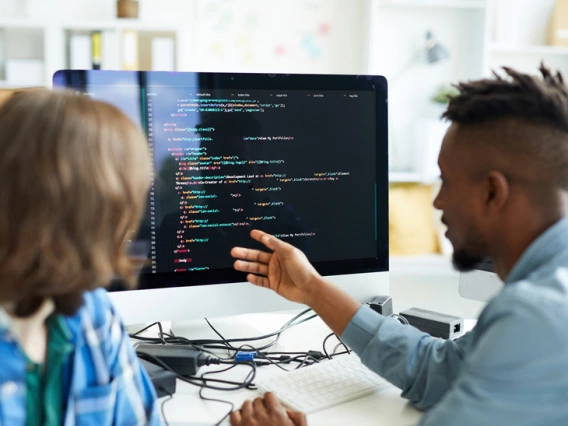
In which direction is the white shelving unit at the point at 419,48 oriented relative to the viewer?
toward the camera

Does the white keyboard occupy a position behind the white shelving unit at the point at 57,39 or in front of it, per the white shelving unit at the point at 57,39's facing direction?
in front

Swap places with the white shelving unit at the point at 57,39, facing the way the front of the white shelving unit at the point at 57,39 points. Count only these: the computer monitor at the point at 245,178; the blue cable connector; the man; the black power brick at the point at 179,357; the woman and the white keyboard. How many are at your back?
0

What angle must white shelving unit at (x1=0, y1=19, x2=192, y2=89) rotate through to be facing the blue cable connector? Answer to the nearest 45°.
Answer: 0° — it already faces it

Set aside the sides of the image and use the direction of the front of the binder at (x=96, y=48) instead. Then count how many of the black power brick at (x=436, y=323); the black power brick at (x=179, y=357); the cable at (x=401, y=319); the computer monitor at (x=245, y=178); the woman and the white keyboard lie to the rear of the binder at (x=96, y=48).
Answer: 0

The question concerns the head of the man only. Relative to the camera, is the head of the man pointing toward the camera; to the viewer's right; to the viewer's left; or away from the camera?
to the viewer's left

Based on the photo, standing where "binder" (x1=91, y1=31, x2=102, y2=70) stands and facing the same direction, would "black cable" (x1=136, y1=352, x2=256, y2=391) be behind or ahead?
ahead

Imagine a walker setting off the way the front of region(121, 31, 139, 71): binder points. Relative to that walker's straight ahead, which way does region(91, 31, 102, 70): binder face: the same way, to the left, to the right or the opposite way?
the same way

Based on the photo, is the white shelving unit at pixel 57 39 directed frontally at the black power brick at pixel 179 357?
yes

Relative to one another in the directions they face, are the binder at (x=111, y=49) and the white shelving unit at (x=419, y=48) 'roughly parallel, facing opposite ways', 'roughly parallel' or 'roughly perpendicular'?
roughly parallel

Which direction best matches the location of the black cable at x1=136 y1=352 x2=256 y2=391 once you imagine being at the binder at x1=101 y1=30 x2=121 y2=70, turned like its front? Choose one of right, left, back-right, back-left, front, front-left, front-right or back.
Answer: front

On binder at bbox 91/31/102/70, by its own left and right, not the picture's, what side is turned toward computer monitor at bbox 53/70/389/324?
front

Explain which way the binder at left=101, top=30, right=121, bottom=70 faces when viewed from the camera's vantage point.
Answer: facing the viewer

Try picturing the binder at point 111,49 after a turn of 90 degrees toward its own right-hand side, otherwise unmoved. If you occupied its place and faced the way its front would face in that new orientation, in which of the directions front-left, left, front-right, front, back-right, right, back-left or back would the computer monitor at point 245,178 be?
left

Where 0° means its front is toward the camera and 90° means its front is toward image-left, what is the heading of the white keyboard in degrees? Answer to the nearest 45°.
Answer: approximately 315°
